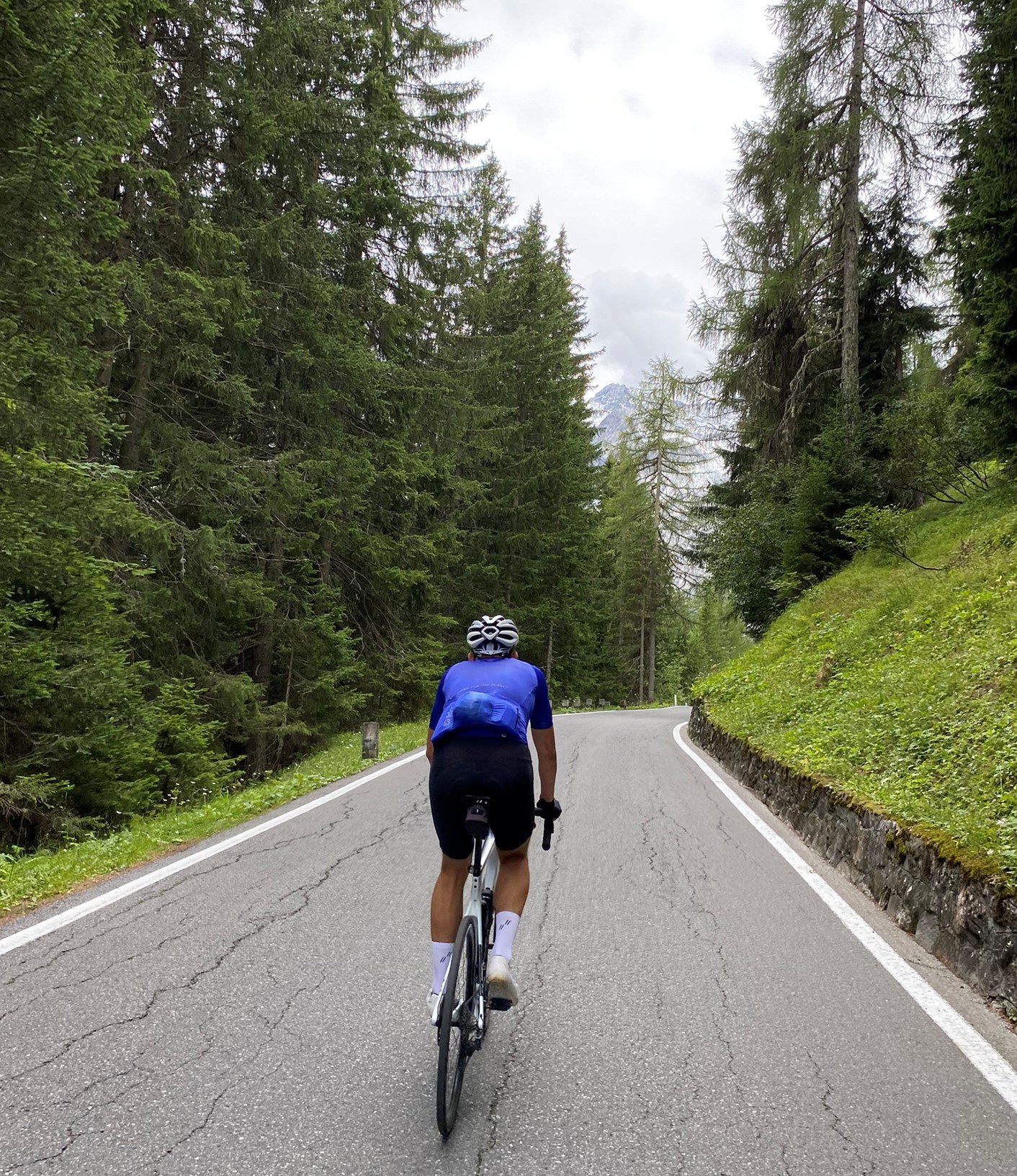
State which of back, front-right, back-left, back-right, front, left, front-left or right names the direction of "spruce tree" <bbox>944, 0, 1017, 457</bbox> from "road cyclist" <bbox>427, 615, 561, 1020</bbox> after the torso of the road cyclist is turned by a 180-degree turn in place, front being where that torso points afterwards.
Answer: back-left

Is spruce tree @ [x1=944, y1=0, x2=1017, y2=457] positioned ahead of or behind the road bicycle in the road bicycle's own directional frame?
ahead

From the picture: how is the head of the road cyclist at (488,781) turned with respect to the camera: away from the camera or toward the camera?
away from the camera

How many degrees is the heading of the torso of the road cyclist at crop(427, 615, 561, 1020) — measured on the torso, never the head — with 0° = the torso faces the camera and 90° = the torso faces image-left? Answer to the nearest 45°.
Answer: approximately 180°

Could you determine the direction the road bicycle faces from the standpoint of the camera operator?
facing away from the viewer
